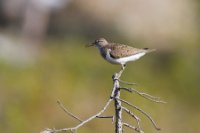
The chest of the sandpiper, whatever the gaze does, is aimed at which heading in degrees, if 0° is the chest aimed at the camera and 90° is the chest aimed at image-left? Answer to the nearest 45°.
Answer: approximately 90°
